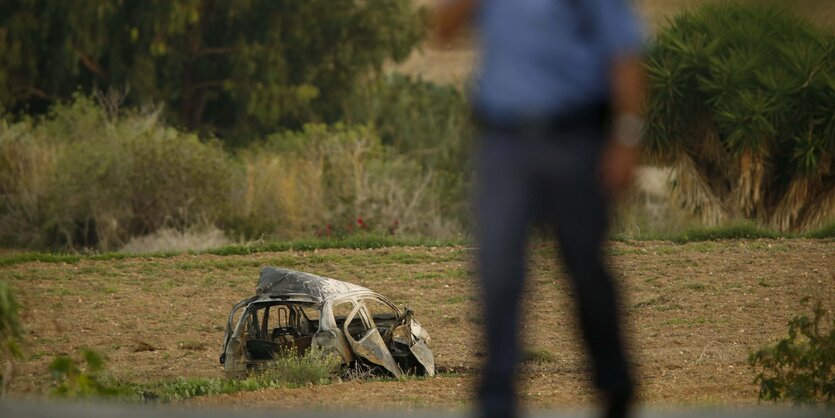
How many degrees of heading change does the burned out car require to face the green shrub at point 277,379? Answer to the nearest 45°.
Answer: approximately 180°

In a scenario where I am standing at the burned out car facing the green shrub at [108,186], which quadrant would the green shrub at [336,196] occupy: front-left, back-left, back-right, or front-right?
front-right

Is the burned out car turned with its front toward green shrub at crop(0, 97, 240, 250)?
no

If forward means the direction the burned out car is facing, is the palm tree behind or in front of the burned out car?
in front

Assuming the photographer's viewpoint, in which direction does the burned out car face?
facing away from the viewer and to the right of the viewer

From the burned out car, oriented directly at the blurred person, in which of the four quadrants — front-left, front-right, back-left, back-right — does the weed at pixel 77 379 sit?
front-right

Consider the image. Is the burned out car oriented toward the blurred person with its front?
no

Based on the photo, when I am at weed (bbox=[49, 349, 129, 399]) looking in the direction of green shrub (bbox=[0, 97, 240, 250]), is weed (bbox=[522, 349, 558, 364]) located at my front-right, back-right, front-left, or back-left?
front-right
